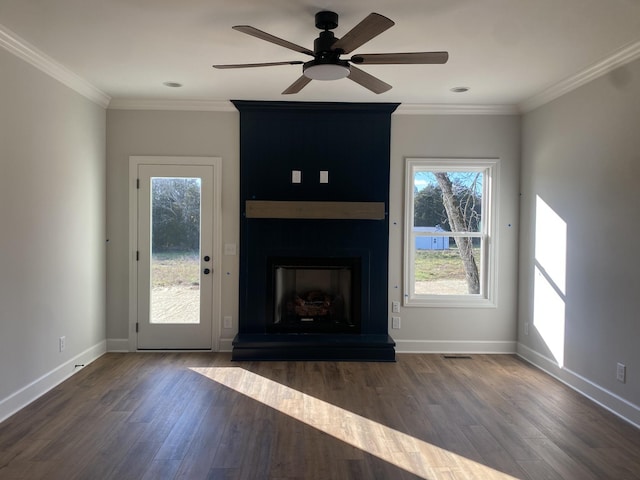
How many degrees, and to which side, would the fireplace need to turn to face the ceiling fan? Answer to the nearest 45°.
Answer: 0° — it already faces it

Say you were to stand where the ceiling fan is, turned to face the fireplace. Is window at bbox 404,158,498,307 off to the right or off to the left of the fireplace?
right

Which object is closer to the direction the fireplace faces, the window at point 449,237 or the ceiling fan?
the ceiling fan

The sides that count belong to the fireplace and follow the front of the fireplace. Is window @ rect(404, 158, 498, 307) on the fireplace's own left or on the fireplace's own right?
on the fireplace's own left

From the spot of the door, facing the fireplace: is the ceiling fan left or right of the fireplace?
right

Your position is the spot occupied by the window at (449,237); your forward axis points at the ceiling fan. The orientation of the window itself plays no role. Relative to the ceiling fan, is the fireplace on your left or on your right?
right

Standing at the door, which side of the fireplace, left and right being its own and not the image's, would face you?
right

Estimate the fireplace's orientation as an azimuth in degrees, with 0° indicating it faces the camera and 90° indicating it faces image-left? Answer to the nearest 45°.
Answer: approximately 0°
